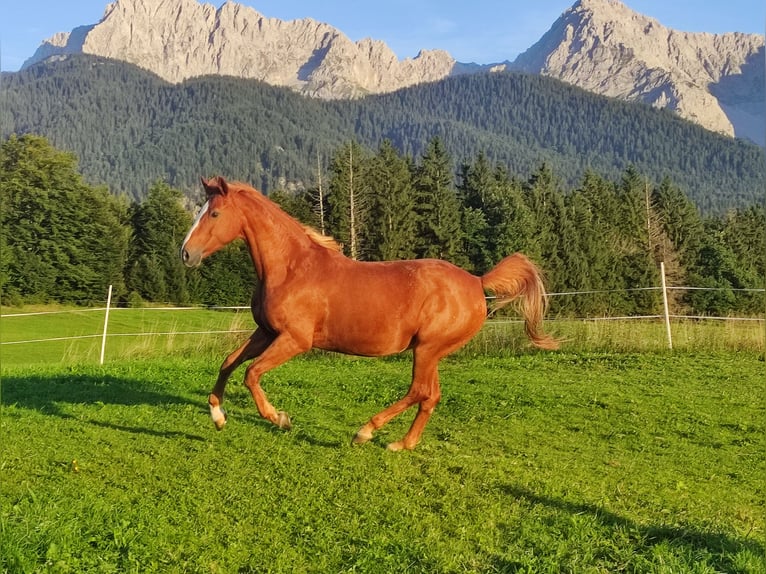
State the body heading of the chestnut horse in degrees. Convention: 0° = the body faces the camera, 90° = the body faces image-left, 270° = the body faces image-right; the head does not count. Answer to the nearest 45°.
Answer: approximately 90°

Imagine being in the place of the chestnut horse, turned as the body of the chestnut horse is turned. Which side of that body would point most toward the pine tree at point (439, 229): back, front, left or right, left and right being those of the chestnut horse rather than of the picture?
right

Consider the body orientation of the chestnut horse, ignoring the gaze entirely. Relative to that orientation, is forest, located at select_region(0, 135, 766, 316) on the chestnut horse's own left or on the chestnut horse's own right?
on the chestnut horse's own right

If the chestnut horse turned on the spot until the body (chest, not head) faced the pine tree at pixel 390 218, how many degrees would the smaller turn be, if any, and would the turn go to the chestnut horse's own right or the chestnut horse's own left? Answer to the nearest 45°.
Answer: approximately 90° to the chestnut horse's own right
